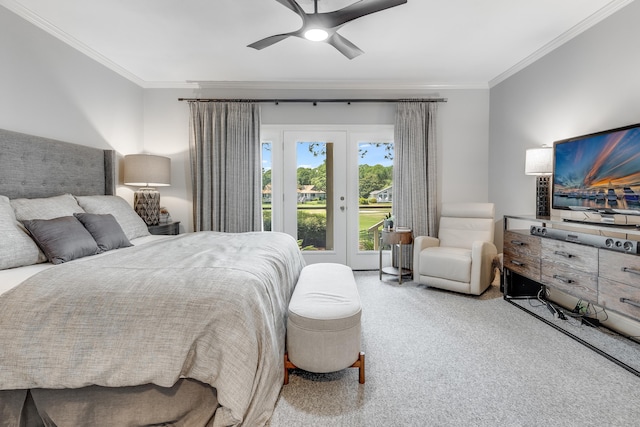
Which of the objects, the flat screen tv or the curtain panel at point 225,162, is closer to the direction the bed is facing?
the flat screen tv

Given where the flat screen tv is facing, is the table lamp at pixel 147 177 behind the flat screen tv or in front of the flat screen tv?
in front

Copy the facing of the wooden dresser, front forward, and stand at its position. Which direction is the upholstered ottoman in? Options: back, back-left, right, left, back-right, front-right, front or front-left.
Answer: front

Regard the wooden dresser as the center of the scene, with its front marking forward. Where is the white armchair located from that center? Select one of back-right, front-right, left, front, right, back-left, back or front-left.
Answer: right

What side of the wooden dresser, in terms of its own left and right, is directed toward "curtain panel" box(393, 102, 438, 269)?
right

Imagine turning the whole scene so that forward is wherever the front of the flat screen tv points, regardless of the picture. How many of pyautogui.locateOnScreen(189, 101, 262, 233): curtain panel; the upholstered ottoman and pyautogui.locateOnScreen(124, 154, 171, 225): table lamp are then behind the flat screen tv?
0

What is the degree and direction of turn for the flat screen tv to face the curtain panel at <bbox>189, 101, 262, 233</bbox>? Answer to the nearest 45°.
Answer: approximately 45° to its right

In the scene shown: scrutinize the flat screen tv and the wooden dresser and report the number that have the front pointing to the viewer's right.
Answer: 0

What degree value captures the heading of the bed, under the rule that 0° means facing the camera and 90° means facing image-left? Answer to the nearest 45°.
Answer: approximately 315°

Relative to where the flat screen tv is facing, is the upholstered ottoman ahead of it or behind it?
ahead

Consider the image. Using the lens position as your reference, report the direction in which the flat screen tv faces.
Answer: facing the viewer and to the left of the viewer

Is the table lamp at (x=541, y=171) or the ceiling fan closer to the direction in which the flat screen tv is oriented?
the ceiling fan

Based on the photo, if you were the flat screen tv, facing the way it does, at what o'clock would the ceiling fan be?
The ceiling fan is roughly at 12 o'clock from the flat screen tv.

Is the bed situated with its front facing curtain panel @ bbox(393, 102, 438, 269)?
no

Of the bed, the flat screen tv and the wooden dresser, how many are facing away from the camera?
0
